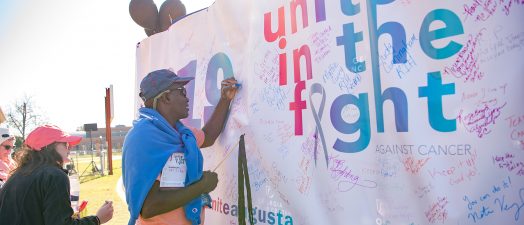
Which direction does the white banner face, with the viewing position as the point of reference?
facing the viewer and to the left of the viewer

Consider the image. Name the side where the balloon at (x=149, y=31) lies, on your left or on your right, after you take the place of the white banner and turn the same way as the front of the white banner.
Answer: on your right

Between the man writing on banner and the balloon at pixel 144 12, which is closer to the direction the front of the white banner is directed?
the man writing on banner

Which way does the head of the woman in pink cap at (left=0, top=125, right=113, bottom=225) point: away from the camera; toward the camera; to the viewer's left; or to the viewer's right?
to the viewer's right

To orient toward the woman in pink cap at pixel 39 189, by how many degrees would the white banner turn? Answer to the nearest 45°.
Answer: approximately 45° to its right

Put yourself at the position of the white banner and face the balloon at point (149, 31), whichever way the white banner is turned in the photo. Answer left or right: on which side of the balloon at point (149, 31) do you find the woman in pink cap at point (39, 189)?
left

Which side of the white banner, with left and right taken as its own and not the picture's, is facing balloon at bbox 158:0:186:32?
right

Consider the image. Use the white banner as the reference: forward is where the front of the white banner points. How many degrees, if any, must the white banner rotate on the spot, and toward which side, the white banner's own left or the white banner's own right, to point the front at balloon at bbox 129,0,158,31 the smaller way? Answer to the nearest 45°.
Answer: approximately 90° to the white banner's own right

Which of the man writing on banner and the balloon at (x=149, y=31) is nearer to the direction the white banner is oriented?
the man writing on banner
